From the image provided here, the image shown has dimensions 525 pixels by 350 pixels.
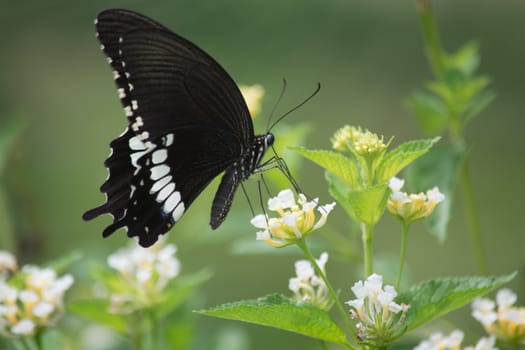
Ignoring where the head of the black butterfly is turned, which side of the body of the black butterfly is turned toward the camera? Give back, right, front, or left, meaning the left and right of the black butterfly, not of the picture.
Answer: right
